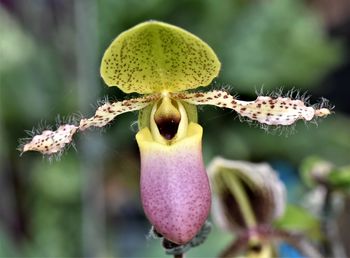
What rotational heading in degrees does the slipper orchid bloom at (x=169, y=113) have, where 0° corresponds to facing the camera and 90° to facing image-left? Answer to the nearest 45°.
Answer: approximately 0°
